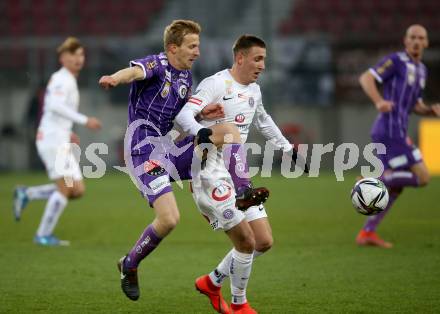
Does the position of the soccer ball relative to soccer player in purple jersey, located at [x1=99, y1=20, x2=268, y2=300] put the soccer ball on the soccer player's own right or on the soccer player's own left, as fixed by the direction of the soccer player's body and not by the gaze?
on the soccer player's own left

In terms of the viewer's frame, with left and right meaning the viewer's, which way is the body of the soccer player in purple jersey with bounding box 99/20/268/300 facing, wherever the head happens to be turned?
facing the viewer and to the right of the viewer

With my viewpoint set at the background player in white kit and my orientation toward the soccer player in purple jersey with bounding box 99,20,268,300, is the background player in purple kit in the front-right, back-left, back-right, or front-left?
front-left

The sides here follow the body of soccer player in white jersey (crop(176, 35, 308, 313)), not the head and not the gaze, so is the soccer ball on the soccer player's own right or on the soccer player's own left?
on the soccer player's own left

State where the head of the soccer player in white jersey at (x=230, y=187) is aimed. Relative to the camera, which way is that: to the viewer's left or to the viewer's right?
to the viewer's right

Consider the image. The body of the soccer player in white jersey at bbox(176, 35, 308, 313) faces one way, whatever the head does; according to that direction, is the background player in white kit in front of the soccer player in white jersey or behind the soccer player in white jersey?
behind

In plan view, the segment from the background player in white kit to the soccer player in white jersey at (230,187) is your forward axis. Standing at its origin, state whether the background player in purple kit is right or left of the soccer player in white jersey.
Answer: left

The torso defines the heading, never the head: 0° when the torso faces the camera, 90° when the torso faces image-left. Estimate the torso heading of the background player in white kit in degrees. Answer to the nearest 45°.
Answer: approximately 270°

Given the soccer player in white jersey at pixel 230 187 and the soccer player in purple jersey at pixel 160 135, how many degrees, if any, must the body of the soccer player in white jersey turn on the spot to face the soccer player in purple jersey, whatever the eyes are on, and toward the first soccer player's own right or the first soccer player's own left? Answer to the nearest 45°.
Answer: approximately 135° to the first soccer player's own right

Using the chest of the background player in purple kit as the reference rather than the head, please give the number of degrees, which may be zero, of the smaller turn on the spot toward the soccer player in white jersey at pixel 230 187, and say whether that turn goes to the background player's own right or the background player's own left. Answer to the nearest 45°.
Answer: approximately 45° to the background player's own right

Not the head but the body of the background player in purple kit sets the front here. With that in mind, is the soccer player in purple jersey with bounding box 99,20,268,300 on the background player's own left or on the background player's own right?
on the background player's own right

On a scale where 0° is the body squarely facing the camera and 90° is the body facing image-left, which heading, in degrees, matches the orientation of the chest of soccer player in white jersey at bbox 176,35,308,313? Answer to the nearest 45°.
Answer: approximately 315°
